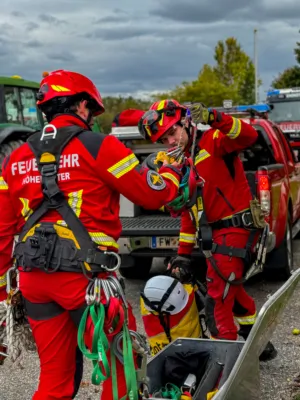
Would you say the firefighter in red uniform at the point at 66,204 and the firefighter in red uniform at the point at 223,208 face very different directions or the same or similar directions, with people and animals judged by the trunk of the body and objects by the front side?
very different directions

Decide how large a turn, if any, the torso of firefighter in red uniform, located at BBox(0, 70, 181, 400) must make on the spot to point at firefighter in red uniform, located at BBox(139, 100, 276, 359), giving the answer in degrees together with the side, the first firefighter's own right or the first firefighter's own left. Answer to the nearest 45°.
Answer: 0° — they already face them

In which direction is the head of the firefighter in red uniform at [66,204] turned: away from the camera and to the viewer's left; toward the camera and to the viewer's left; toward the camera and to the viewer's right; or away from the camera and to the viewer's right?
away from the camera and to the viewer's right

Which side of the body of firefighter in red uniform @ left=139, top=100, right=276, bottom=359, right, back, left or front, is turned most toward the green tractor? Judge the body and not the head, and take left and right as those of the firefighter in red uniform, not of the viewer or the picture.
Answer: right

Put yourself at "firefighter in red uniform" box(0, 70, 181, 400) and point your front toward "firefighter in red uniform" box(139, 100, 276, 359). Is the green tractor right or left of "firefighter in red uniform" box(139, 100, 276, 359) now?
left

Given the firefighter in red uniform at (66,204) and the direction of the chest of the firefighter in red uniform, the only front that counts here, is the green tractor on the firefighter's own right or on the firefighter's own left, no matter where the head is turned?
on the firefighter's own left

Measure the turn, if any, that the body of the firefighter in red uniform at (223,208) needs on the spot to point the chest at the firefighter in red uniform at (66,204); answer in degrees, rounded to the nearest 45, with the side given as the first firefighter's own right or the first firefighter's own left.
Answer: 0° — they already face them

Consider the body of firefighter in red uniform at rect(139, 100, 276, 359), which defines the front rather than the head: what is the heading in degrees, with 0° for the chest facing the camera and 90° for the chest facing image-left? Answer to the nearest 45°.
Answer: approximately 45°

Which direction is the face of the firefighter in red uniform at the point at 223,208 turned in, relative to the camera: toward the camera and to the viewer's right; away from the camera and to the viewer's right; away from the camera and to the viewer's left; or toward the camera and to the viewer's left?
toward the camera and to the viewer's left

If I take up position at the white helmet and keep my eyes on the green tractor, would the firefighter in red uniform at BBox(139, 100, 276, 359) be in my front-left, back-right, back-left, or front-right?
front-right
